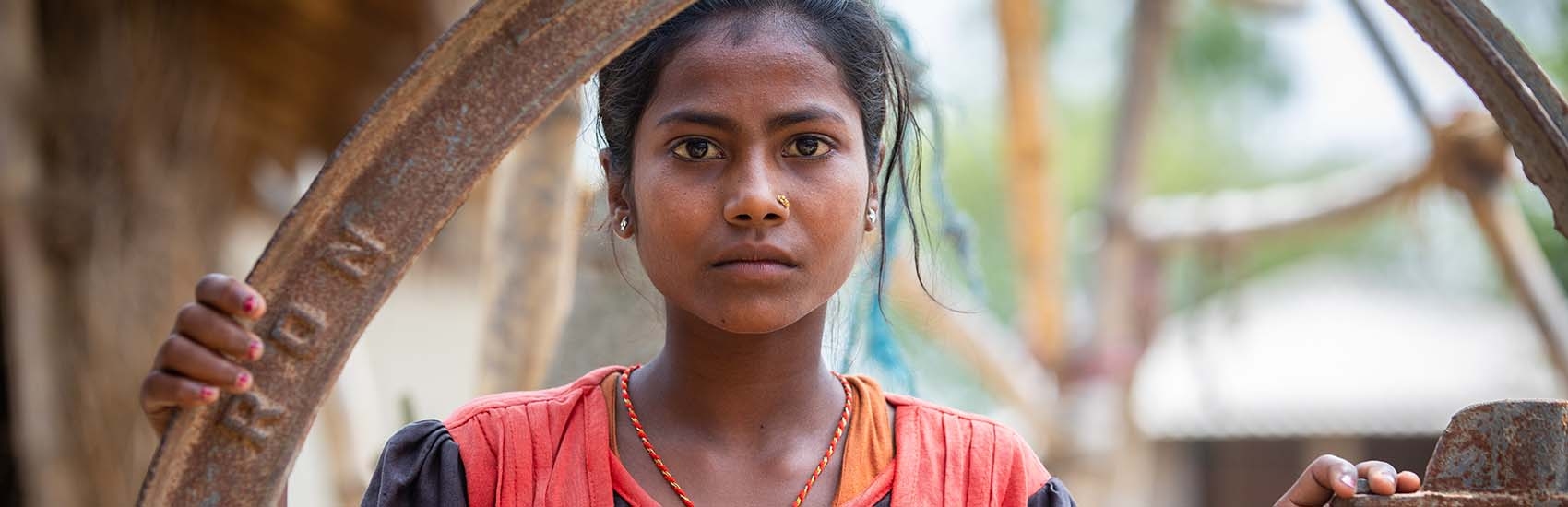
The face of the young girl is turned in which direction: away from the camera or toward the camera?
toward the camera

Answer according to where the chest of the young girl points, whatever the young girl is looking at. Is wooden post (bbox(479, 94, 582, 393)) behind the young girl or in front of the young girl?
behind

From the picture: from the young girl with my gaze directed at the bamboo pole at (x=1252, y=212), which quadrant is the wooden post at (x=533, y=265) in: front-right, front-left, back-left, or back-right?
front-left

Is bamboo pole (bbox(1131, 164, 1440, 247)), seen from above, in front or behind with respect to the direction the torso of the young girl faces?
behind

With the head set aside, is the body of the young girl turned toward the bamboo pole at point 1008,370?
no

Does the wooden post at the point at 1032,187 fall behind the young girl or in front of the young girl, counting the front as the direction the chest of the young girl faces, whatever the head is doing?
behind

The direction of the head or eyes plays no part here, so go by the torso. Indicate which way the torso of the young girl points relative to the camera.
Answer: toward the camera

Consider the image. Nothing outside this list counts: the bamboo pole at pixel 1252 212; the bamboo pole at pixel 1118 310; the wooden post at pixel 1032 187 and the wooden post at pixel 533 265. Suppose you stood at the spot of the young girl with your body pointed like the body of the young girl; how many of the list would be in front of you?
0

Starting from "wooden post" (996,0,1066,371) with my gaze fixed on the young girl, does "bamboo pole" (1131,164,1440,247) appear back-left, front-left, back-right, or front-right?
back-left

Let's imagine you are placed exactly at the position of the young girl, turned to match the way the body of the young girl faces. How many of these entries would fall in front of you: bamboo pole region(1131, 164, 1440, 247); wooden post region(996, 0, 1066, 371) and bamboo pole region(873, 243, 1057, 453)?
0
